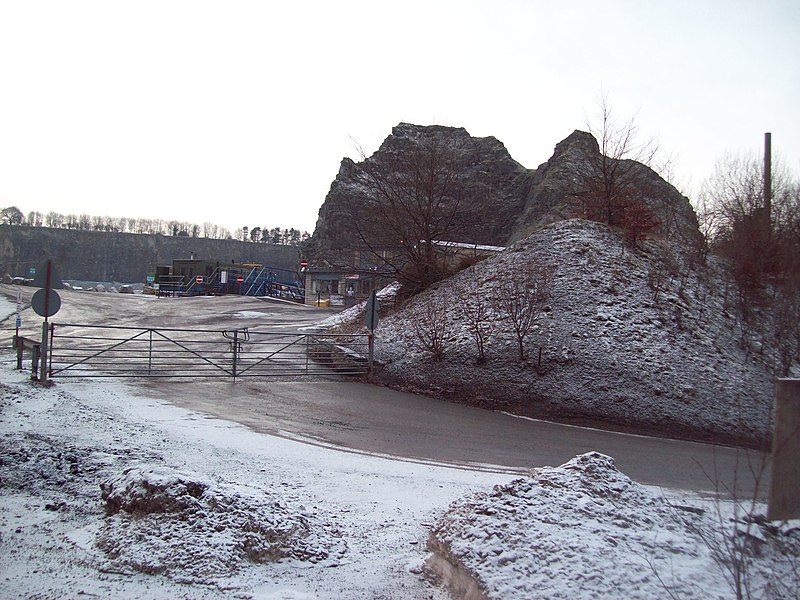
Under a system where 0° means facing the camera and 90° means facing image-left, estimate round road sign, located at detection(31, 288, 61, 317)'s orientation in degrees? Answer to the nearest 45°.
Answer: approximately 180°

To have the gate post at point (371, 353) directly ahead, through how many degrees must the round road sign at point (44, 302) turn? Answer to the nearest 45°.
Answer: approximately 90° to its right

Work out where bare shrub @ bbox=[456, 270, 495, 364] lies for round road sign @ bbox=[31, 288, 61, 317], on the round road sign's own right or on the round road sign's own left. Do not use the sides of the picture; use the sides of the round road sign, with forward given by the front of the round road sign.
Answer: on the round road sign's own right

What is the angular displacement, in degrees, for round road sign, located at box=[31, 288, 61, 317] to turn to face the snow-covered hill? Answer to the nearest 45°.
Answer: approximately 90° to its right

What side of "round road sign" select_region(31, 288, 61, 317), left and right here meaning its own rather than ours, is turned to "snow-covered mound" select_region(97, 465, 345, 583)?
back

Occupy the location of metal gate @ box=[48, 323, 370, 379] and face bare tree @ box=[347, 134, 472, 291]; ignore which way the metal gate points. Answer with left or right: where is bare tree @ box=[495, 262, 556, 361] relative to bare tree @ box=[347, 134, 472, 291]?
right

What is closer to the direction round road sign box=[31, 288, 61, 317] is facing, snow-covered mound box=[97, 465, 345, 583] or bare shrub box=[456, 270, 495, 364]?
the bare shrub
